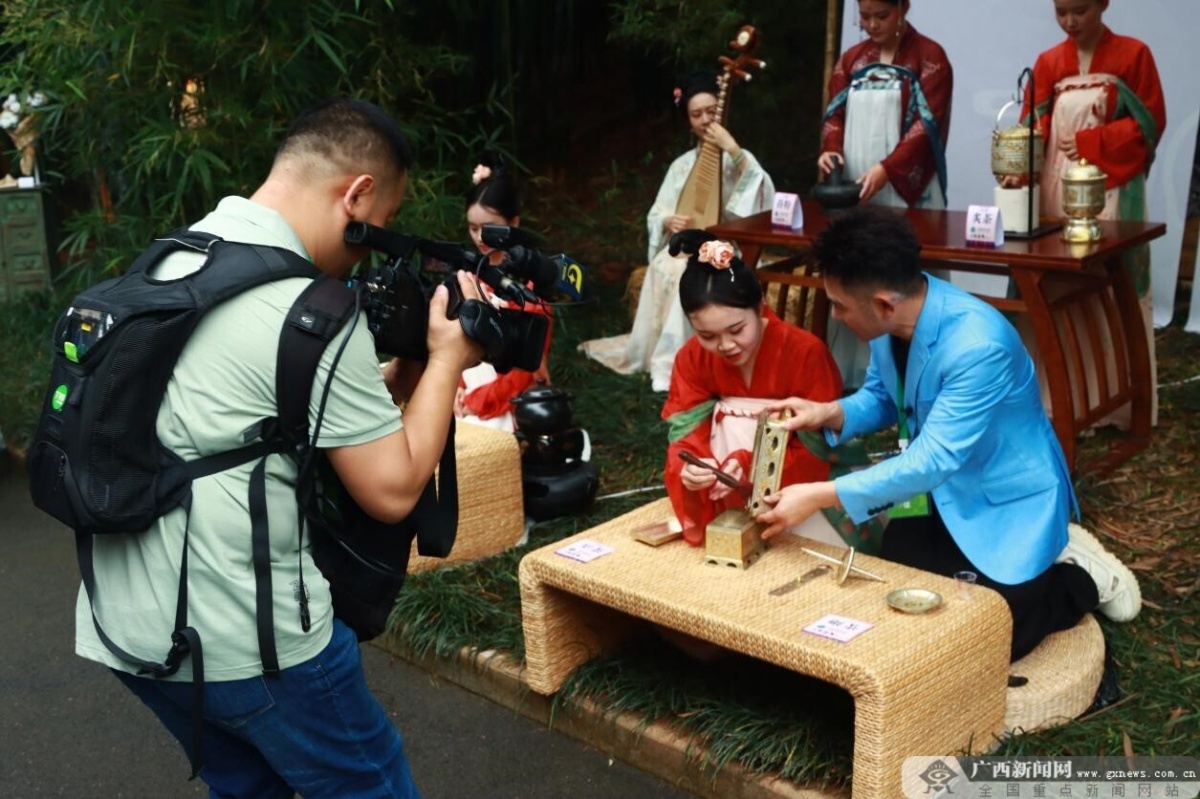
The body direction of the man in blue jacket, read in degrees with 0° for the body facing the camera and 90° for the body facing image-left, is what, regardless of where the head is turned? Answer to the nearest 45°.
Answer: approximately 90°

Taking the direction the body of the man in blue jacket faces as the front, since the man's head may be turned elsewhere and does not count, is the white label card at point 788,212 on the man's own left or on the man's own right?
on the man's own right

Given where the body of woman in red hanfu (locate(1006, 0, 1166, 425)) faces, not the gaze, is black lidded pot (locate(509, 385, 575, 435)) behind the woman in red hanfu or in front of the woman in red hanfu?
in front

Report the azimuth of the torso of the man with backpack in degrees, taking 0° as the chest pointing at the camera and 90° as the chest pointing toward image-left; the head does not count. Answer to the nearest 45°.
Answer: approximately 225°

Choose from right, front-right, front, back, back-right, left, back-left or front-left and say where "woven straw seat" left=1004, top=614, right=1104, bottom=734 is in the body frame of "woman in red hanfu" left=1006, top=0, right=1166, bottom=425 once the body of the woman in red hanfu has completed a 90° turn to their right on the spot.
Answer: back-left

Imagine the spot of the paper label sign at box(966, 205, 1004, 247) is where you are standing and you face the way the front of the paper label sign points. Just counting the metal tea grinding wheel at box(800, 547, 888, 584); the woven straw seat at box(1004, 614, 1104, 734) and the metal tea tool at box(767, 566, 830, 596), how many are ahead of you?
3

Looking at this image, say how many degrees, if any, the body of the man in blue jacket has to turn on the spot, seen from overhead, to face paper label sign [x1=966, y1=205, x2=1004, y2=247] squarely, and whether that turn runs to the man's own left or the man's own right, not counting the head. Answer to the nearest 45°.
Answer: approximately 90° to the man's own right

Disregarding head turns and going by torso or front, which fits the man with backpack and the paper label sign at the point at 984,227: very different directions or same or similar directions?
very different directions

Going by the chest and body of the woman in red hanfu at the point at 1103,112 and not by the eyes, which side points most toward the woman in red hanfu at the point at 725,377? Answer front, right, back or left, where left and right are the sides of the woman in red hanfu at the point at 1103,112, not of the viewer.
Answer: front

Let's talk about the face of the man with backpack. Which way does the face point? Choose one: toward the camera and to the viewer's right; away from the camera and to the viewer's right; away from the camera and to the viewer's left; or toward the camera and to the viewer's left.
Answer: away from the camera and to the viewer's right

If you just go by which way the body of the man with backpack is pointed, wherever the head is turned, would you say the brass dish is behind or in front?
in front

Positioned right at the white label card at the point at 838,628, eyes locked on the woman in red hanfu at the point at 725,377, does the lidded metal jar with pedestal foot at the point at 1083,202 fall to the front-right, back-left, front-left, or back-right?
front-right

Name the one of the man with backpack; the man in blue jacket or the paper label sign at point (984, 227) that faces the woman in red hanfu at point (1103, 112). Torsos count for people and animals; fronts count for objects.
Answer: the man with backpack

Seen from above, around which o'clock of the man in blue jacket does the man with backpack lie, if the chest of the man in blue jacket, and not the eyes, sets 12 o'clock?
The man with backpack is roughly at 10 o'clock from the man in blue jacket.

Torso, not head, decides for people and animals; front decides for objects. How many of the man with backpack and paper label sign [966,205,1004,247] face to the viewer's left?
0

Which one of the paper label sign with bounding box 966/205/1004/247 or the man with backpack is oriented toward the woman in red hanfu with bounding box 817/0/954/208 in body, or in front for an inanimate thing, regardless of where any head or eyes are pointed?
the man with backpack

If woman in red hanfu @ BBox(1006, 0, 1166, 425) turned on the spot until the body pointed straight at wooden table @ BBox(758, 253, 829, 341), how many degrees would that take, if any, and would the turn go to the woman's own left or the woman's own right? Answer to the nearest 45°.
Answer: approximately 45° to the woman's own right

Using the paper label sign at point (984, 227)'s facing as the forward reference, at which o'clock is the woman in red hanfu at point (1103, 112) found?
The woman in red hanfu is roughly at 7 o'clock from the paper label sign.

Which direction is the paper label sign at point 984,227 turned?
toward the camera
